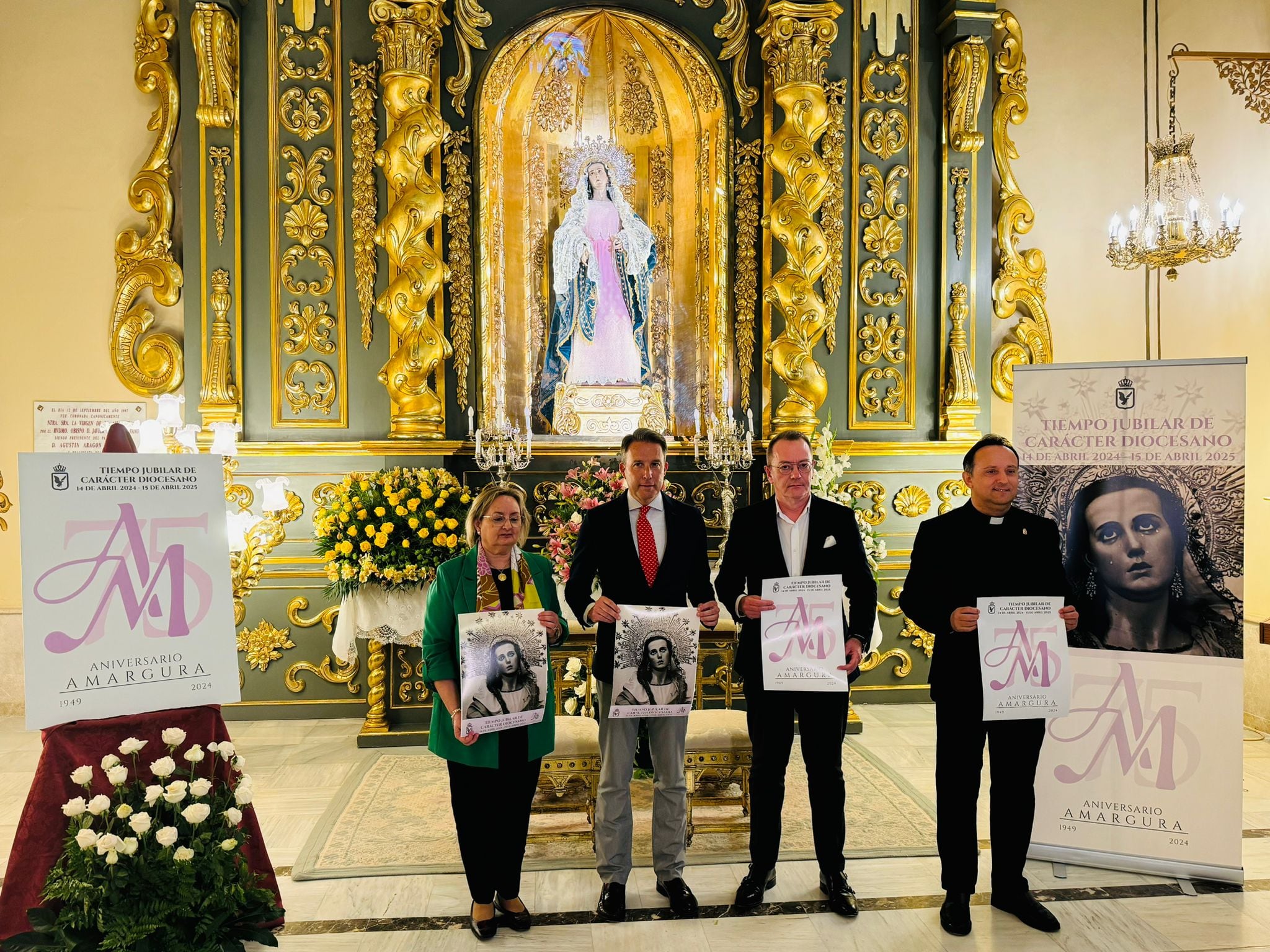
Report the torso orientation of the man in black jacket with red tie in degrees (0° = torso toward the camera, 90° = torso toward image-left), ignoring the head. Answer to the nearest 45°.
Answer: approximately 0°

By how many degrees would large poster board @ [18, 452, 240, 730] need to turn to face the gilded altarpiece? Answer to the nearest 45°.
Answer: approximately 135° to its left

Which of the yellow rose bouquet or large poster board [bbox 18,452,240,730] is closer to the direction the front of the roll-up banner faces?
the large poster board

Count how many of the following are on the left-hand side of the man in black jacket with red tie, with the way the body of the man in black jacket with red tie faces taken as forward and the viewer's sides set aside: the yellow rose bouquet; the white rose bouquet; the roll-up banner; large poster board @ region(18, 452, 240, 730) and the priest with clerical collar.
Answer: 2

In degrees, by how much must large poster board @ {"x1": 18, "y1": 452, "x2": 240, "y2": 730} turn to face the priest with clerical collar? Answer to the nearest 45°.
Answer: approximately 90° to its left

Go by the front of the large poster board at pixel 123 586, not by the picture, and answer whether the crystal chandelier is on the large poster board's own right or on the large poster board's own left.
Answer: on the large poster board's own left

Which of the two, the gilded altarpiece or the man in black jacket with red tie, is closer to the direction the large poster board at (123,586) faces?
the man in black jacket with red tie

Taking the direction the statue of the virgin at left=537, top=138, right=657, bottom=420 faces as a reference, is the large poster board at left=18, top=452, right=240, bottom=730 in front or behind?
in front
